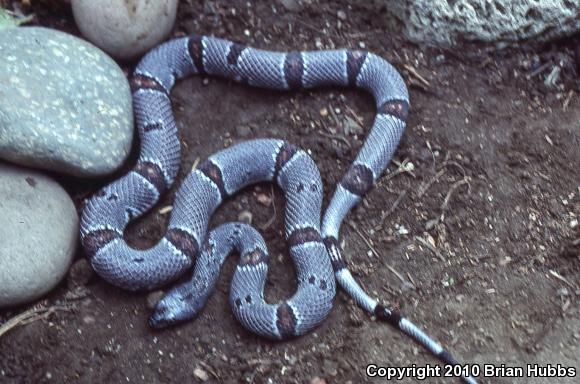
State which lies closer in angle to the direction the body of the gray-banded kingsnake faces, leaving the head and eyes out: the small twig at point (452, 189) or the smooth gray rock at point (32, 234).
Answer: the smooth gray rock

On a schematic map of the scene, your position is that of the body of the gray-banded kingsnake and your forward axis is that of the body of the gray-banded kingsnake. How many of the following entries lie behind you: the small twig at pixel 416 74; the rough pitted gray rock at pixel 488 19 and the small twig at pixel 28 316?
2

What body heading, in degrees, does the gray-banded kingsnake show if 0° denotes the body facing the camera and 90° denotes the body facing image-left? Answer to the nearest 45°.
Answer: approximately 45°

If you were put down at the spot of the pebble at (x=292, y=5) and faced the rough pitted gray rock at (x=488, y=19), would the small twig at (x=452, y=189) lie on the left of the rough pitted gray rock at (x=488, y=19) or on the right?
right

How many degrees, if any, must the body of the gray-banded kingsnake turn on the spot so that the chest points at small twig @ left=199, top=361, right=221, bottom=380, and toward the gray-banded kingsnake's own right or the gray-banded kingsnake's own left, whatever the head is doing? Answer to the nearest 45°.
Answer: approximately 45° to the gray-banded kingsnake's own left

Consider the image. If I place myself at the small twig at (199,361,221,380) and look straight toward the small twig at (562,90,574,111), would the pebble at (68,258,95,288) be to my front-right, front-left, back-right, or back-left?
back-left

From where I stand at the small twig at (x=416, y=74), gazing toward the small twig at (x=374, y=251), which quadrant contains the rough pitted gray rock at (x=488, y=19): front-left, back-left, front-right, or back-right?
back-left

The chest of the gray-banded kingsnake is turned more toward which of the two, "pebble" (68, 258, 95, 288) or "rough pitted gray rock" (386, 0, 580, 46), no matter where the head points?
the pebble

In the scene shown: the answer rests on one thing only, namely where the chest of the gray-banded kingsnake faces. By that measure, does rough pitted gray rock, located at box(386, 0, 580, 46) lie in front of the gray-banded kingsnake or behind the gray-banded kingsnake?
behind

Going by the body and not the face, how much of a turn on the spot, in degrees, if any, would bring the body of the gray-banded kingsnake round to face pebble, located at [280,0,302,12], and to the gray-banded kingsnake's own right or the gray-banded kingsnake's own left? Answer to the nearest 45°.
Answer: approximately 135° to the gray-banded kingsnake's own right

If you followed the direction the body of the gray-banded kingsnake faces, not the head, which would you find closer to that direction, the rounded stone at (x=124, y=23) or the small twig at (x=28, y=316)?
the small twig

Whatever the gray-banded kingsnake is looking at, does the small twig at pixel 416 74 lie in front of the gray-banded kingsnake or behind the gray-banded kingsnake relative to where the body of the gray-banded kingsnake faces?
behind

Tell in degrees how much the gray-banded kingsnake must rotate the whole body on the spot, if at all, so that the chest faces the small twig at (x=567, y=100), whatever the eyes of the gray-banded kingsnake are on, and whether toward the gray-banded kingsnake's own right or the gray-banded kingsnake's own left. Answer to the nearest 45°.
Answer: approximately 180°

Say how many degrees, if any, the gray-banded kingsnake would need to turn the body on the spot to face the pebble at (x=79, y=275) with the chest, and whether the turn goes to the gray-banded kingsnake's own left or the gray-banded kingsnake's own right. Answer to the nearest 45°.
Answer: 0° — it already faces it
